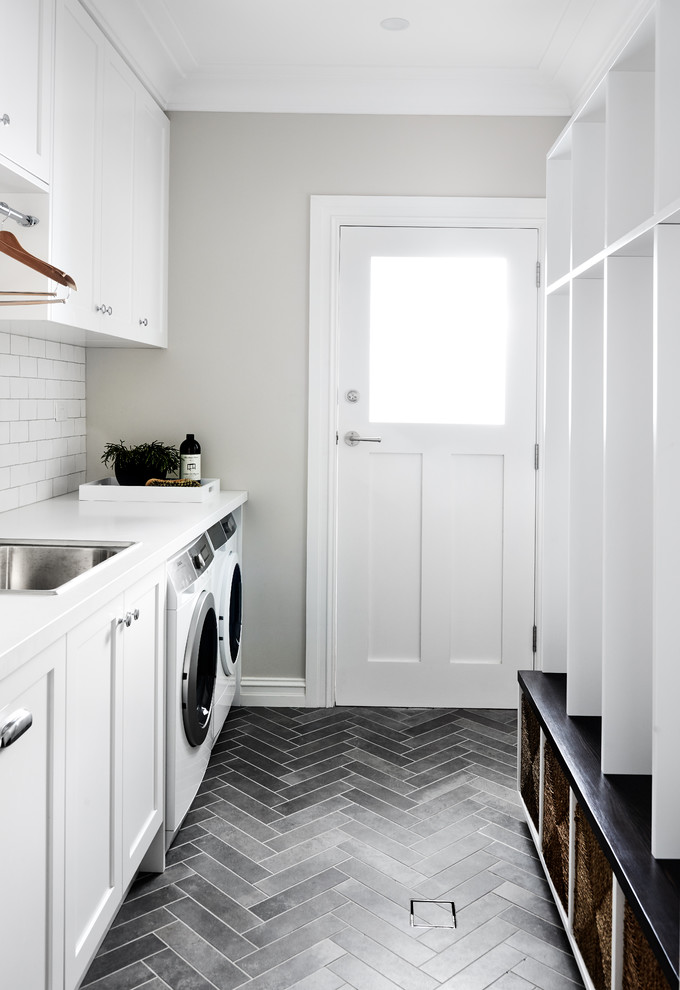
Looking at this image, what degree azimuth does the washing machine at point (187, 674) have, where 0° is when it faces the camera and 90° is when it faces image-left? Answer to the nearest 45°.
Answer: approximately 270°

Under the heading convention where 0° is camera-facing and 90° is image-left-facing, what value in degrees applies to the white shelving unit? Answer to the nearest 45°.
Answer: approximately 90°

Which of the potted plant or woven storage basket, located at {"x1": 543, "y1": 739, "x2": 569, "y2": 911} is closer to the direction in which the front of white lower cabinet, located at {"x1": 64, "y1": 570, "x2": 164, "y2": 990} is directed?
the woven storage basket

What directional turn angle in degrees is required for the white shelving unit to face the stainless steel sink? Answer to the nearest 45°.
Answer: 0° — it already faces it

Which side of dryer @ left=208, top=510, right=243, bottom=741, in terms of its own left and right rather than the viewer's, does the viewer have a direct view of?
right

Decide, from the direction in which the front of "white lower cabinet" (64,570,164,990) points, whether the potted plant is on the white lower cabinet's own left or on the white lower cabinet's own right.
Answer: on the white lower cabinet's own left

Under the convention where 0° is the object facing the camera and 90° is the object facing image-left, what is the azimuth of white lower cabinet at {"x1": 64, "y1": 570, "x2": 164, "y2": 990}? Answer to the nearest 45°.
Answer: approximately 270°

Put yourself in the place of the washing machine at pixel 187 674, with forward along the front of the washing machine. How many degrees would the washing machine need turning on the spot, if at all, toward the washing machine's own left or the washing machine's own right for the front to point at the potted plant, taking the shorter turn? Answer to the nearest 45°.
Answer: approximately 90° to the washing machine's own left

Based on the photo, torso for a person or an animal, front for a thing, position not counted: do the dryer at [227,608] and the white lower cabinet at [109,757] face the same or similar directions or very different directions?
same or similar directions
